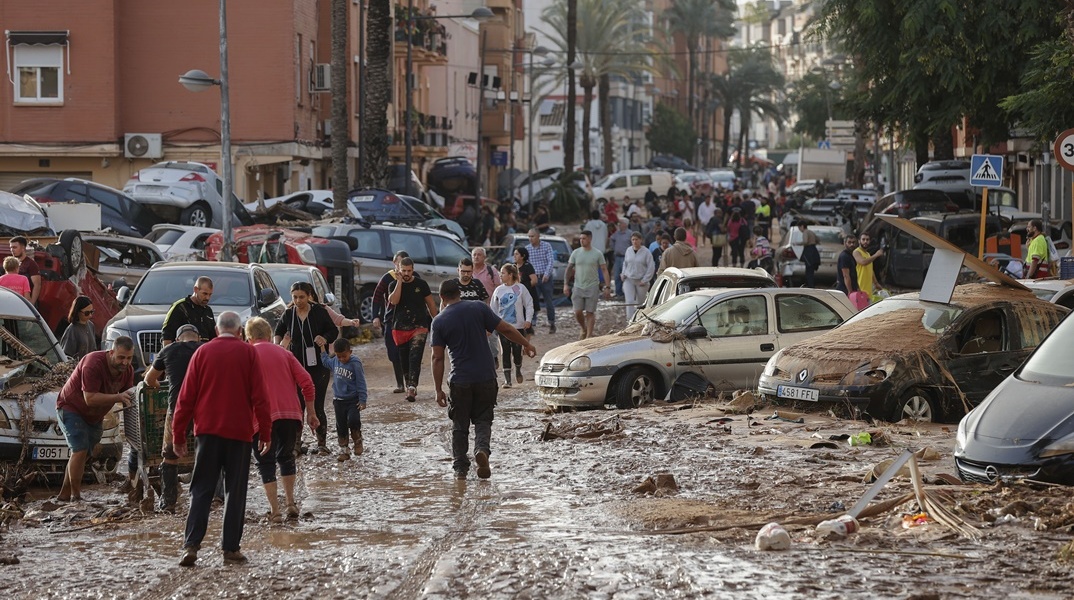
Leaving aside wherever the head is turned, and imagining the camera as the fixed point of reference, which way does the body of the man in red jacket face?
away from the camera

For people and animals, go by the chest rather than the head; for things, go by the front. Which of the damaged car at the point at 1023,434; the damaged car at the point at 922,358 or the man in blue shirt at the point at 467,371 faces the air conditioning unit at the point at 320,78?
the man in blue shirt

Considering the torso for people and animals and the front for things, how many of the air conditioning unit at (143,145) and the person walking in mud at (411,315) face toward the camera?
2

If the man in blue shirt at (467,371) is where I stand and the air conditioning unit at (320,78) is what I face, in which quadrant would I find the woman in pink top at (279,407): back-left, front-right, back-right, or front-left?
back-left

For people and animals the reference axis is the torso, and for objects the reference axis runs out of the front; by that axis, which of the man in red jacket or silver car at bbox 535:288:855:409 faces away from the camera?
the man in red jacket

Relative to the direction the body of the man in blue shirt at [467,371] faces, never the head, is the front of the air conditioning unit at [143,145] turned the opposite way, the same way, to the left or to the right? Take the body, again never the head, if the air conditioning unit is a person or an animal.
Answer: the opposite way

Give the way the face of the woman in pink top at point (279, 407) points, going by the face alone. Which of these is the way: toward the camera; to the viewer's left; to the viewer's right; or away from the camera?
away from the camera
